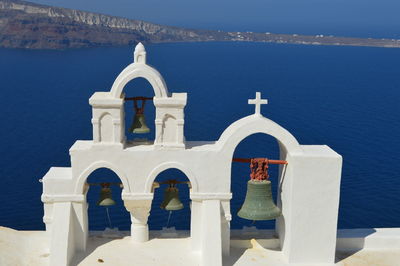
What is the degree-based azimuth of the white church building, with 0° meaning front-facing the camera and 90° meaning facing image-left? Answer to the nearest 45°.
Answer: approximately 0°
